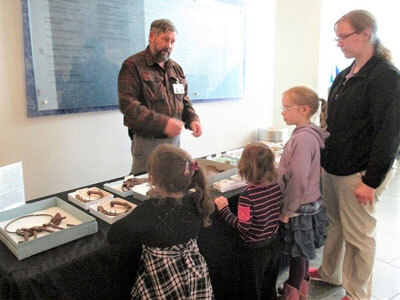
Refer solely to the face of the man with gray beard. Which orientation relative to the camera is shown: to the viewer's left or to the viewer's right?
to the viewer's right

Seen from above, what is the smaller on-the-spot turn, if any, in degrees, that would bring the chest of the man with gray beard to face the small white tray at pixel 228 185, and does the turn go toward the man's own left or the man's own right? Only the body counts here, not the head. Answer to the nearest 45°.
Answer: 0° — they already face it

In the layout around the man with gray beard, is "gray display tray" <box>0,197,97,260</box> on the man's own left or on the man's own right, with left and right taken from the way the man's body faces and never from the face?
on the man's own right

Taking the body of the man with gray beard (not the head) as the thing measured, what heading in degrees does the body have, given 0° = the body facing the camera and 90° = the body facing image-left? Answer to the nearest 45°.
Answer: approximately 315°

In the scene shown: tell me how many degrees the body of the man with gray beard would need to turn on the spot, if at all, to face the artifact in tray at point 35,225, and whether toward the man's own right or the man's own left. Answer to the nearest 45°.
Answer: approximately 90° to the man's own right

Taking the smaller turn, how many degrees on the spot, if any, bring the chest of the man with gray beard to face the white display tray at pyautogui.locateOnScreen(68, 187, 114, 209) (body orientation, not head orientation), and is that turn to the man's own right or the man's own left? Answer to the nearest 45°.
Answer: approximately 90° to the man's own right

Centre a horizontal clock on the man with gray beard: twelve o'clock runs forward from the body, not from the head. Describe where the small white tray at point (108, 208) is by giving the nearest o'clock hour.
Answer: The small white tray is roughly at 2 o'clock from the man with gray beard.

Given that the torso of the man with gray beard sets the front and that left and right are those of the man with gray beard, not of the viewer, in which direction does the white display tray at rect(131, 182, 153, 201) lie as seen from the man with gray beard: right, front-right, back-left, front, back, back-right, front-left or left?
front-right
